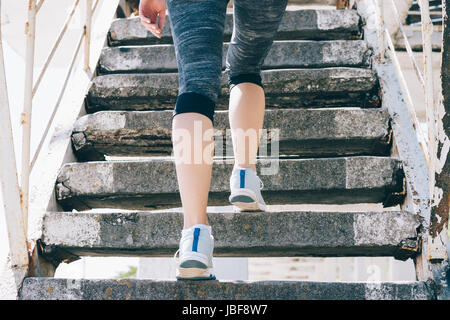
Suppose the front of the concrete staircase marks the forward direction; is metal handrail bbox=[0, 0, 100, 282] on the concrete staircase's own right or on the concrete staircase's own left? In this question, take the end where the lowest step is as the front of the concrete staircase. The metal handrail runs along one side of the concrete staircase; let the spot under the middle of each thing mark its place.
on the concrete staircase's own right

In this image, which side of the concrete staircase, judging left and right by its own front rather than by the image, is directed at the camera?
front
